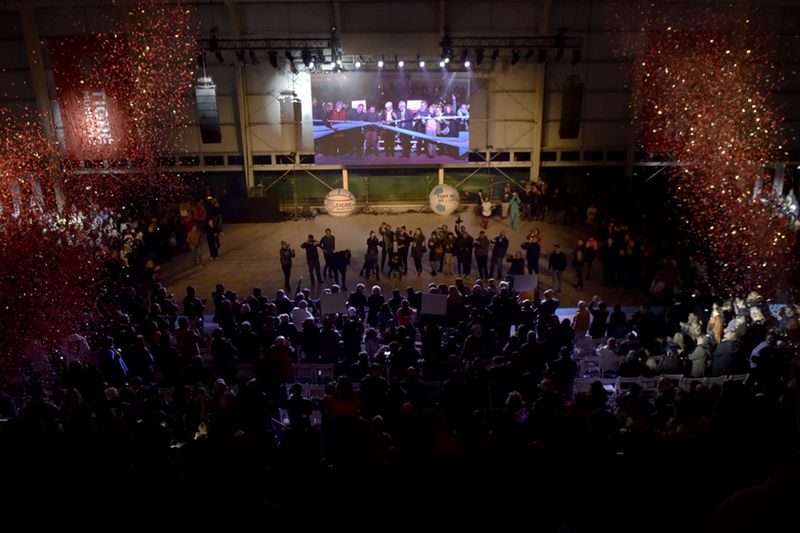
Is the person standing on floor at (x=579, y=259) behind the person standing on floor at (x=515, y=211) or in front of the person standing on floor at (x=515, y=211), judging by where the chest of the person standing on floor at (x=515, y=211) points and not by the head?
in front

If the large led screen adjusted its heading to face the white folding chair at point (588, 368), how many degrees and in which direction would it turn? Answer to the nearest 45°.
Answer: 0° — it already faces it

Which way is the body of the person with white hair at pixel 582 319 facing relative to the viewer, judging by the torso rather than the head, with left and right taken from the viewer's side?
facing away from the viewer

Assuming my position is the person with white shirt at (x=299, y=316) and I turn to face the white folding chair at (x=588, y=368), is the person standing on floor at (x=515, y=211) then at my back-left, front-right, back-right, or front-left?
front-left

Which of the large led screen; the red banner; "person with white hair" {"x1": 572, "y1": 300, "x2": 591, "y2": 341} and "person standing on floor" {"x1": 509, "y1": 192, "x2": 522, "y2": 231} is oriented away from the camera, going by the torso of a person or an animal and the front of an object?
the person with white hair

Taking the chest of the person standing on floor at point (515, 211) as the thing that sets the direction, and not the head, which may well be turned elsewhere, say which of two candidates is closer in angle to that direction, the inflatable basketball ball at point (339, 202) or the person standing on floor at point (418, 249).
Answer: the person standing on floor

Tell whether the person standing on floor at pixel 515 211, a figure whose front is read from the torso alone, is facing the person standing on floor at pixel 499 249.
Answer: yes

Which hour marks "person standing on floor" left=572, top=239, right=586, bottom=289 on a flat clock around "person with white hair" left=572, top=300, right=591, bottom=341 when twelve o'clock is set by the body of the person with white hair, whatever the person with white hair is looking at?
The person standing on floor is roughly at 12 o'clock from the person with white hair.

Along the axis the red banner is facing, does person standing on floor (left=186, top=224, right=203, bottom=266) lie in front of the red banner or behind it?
in front

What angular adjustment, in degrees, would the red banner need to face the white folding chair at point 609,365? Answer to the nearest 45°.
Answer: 0° — it already faces it

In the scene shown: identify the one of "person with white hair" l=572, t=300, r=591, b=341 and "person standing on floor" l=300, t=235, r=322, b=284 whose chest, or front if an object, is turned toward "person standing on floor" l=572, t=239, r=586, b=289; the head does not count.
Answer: the person with white hair

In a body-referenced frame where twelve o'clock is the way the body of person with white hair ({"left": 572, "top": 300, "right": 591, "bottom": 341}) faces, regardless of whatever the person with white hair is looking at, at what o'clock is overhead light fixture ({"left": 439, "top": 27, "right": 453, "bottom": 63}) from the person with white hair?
The overhead light fixture is roughly at 11 o'clock from the person with white hair.

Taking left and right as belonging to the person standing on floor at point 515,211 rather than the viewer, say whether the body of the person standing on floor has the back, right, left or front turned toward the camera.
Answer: front

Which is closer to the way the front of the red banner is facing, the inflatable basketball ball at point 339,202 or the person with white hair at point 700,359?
the person with white hair
